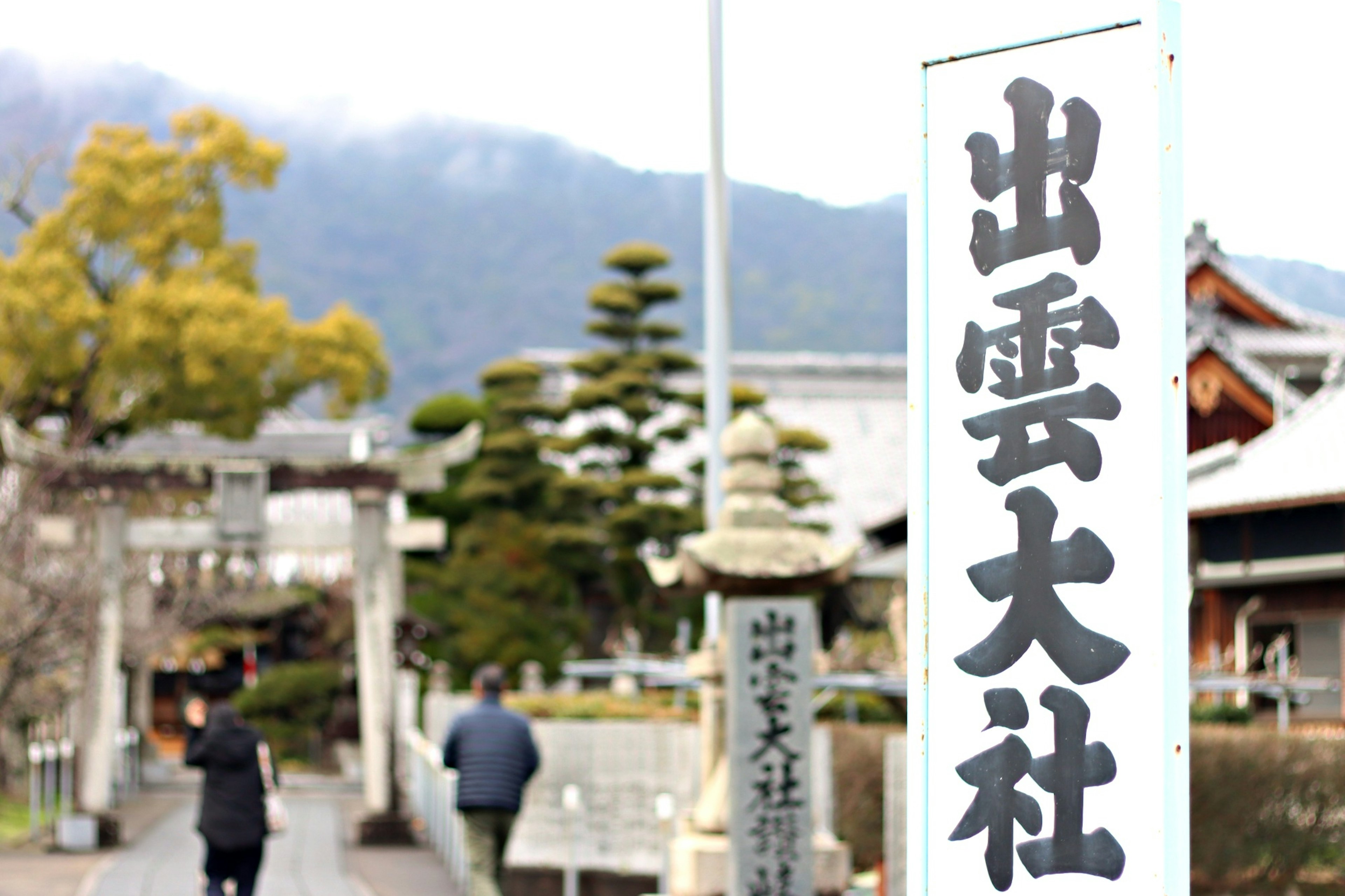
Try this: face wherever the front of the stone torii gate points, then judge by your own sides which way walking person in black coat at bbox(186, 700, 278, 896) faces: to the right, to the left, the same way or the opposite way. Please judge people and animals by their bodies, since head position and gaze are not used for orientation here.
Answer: the opposite way

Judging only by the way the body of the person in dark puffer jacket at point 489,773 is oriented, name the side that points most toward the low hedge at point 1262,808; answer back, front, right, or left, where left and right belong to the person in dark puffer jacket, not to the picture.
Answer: right

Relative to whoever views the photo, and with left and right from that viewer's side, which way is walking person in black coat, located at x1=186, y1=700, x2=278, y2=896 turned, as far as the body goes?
facing away from the viewer

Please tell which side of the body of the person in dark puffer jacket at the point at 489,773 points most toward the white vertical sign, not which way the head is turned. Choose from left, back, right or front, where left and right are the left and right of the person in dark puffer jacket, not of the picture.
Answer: back

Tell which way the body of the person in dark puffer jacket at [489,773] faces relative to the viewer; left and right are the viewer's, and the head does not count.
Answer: facing away from the viewer

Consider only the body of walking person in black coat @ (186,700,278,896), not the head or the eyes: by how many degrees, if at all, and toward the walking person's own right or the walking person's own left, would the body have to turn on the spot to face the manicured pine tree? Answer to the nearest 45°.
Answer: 0° — they already face it

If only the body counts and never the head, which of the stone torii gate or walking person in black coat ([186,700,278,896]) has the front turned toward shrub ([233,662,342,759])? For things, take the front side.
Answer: the walking person in black coat

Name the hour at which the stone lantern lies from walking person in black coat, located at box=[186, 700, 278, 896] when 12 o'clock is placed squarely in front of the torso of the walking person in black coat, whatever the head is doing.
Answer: The stone lantern is roughly at 3 o'clock from the walking person in black coat.

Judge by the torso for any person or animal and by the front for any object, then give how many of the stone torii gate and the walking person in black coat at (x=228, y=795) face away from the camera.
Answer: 1

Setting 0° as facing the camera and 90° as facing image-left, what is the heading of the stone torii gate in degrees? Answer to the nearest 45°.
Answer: approximately 0°

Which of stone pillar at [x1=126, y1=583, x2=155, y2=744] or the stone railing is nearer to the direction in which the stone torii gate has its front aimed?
the stone railing

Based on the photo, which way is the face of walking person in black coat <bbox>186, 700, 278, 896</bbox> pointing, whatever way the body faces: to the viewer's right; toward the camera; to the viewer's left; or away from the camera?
away from the camera

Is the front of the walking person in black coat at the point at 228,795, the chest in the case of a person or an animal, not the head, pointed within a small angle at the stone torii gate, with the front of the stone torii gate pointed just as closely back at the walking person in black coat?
yes

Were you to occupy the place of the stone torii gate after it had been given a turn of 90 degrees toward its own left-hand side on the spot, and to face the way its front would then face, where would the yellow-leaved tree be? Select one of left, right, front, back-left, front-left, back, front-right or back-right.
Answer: left

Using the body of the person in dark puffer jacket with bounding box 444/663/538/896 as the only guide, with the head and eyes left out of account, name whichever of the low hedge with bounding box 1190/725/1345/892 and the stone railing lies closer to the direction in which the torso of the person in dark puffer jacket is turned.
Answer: the stone railing
